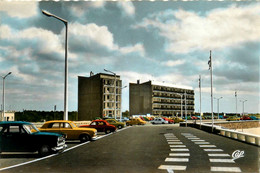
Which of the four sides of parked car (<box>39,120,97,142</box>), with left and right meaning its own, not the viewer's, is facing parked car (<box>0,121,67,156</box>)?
right

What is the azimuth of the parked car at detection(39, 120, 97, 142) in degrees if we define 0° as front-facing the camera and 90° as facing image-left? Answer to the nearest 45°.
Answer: approximately 270°

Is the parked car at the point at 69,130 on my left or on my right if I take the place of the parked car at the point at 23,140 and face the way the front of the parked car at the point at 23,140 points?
on my left

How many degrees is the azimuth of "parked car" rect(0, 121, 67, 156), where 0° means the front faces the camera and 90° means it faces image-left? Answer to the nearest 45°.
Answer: approximately 315°
